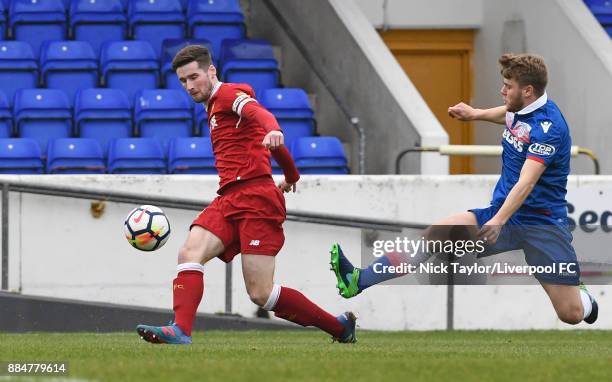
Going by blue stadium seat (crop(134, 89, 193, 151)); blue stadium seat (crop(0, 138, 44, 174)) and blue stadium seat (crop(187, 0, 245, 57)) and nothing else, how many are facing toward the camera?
3

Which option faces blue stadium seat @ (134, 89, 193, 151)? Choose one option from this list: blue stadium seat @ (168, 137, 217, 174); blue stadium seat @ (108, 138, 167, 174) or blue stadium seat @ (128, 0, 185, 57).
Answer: blue stadium seat @ (128, 0, 185, 57)

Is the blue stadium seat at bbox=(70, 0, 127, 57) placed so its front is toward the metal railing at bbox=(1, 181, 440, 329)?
yes

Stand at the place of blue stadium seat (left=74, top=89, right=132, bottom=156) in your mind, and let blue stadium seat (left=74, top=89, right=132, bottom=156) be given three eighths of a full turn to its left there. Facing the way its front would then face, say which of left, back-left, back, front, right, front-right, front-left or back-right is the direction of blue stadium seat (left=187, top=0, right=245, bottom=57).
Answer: front

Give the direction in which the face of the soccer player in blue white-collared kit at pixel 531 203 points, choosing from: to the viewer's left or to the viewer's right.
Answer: to the viewer's left

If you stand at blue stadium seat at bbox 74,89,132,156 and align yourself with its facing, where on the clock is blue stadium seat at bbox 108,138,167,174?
blue stadium seat at bbox 108,138,167,174 is roughly at 11 o'clock from blue stadium seat at bbox 74,89,132,156.

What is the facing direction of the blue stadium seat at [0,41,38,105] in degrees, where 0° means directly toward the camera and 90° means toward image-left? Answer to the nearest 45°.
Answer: approximately 0°

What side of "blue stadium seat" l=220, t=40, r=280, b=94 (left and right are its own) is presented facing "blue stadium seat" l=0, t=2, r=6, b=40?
right

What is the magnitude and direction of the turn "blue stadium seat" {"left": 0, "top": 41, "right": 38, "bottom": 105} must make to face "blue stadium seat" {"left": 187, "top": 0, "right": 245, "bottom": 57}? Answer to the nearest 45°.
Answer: approximately 90° to its left

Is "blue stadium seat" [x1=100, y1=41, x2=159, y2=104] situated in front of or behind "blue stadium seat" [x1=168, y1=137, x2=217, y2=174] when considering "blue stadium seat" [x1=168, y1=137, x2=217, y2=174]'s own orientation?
behind

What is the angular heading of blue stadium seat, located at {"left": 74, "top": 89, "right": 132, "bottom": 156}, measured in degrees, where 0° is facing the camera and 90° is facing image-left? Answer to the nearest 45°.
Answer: approximately 0°

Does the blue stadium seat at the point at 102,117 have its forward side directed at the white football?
yes

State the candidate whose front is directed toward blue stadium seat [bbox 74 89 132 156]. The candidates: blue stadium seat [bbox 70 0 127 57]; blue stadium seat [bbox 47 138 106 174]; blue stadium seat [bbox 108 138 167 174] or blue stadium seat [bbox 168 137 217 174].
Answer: blue stadium seat [bbox 70 0 127 57]
